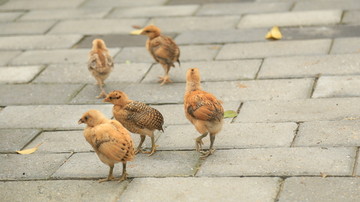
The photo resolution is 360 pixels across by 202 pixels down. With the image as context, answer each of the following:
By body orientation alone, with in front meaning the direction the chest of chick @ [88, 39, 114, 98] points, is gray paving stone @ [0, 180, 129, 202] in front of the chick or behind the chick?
behind

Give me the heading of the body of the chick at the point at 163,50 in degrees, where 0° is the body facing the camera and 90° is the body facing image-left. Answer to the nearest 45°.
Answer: approximately 90°

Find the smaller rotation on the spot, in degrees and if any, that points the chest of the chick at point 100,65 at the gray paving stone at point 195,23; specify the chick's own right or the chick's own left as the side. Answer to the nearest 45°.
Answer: approximately 45° to the chick's own right

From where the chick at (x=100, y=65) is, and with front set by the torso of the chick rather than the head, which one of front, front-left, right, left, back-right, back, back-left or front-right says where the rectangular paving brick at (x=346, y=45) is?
right

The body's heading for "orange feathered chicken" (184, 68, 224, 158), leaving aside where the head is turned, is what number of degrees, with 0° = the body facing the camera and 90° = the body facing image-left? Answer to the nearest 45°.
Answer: approximately 135°

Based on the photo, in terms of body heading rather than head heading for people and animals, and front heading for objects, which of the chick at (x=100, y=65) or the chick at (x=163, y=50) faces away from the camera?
the chick at (x=100, y=65)

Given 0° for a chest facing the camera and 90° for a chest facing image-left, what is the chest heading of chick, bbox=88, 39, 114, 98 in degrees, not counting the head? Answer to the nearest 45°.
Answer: approximately 180°

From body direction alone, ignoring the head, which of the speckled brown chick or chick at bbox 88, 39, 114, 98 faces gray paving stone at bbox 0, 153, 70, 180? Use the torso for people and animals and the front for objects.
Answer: the speckled brown chick

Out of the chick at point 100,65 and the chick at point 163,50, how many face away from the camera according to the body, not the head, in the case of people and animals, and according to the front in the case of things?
1

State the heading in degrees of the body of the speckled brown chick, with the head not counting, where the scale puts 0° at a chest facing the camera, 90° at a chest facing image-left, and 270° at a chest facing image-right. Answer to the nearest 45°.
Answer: approximately 90°
